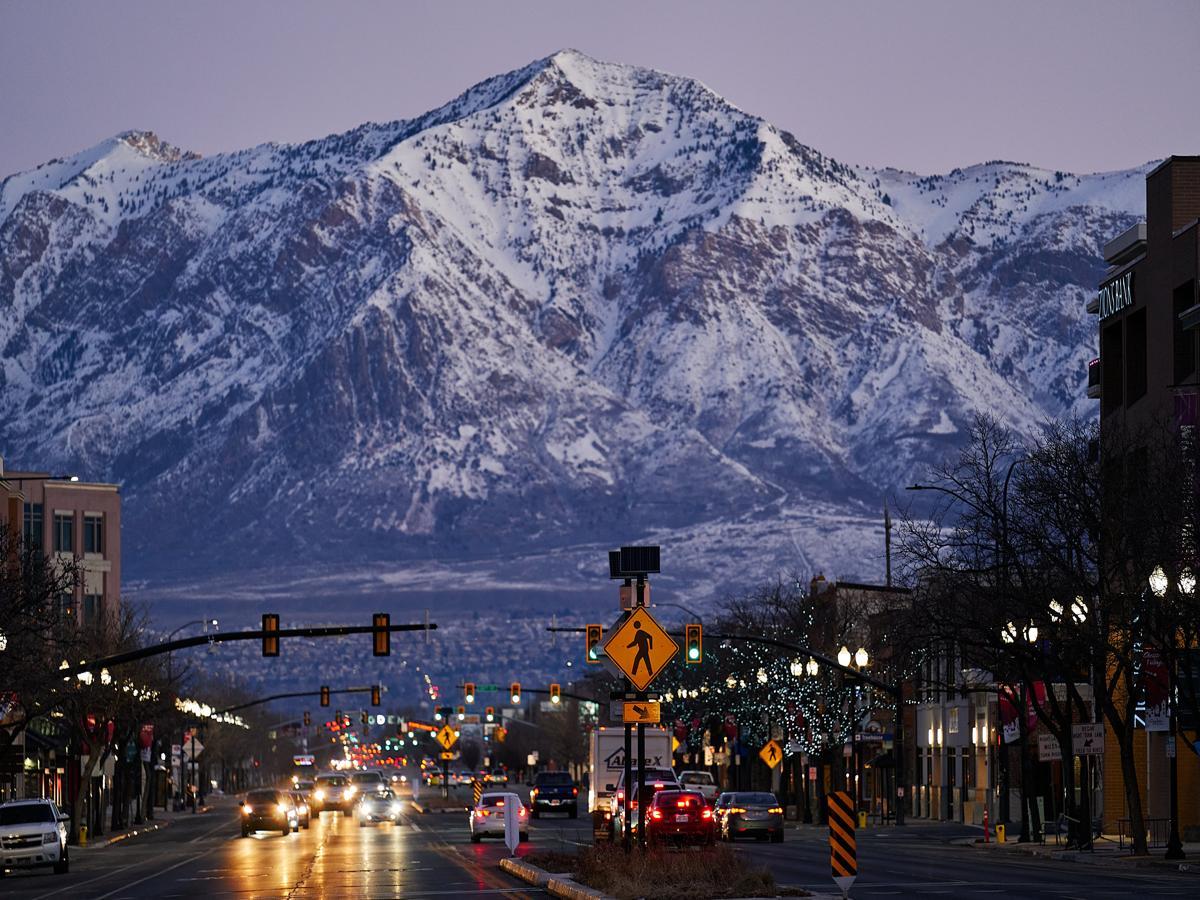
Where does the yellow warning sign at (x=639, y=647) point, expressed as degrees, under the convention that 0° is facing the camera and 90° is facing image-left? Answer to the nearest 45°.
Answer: approximately 0°

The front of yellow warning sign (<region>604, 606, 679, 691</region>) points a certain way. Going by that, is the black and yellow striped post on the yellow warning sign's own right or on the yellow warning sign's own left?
on the yellow warning sign's own left

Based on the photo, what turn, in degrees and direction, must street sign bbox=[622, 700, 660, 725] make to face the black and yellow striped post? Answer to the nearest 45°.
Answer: approximately 45° to its left

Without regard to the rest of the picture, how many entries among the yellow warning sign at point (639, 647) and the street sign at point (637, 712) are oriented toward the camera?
2
